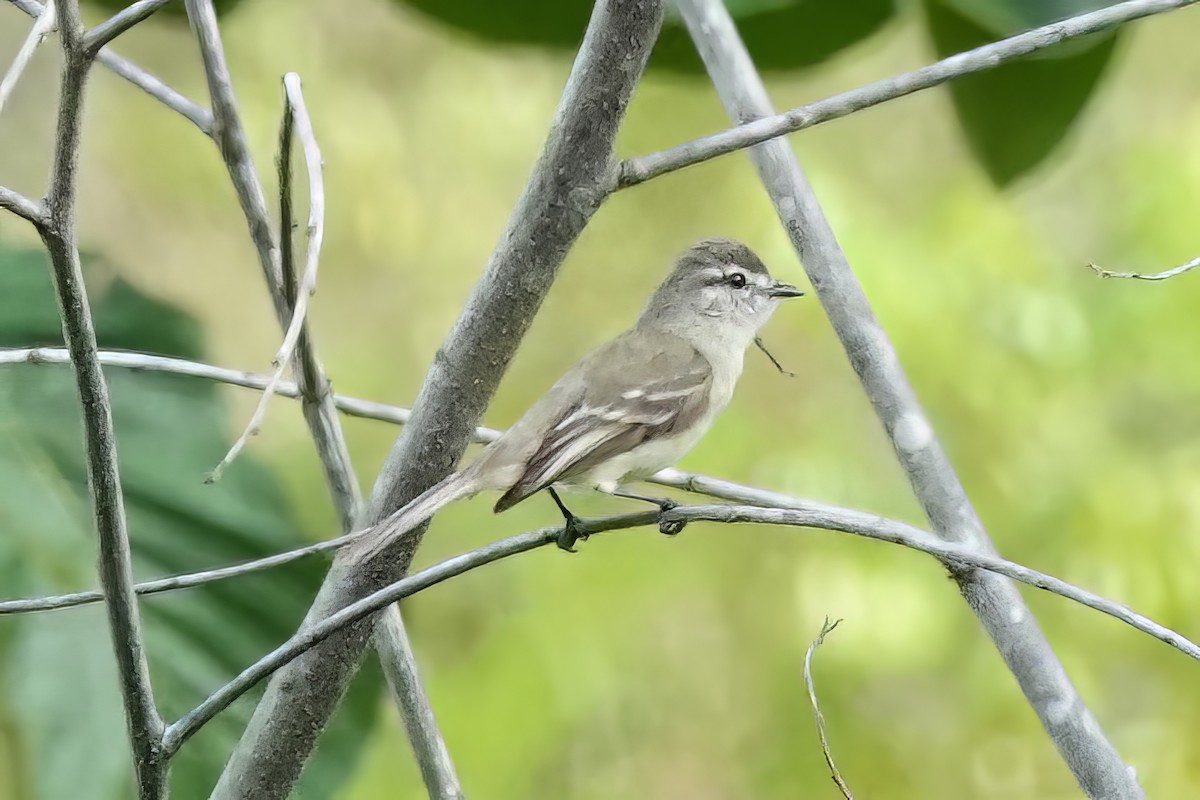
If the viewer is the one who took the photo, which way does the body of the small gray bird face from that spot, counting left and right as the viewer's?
facing to the right of the viewer
